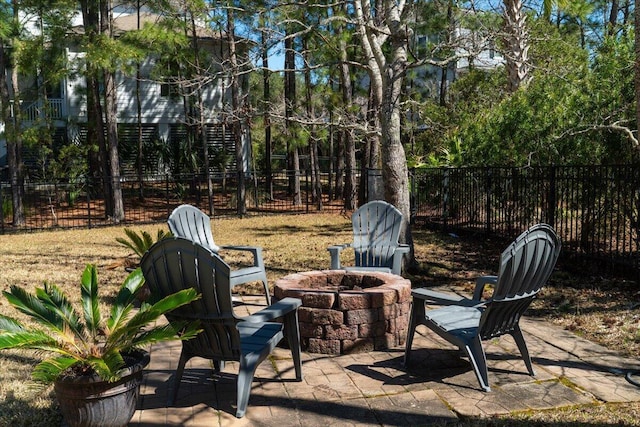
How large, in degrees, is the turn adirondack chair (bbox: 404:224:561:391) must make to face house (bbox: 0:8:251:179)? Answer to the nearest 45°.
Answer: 0° — it already faces it

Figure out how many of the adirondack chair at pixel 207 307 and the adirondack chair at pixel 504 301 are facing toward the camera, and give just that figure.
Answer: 0

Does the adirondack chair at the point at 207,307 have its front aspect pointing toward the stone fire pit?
yes

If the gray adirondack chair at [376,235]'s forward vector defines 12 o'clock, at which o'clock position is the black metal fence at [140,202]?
The black metal fence is roughly at 5 o'clock from the gray adirondack chair.

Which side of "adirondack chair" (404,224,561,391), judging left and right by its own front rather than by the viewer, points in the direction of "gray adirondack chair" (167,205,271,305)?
front

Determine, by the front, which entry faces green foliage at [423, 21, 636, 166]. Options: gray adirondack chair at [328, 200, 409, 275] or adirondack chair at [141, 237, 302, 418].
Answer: the adirondack chair

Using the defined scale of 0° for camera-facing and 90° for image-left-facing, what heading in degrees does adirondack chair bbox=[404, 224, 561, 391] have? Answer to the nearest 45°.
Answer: approximately 135°

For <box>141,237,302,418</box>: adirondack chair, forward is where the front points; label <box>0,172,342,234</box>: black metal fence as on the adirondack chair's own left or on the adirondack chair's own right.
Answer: on the adirondack chair's own left

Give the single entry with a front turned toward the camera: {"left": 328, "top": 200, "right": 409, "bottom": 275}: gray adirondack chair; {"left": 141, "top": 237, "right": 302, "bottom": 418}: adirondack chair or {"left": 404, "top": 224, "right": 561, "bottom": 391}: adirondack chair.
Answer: the gray adirondack chair

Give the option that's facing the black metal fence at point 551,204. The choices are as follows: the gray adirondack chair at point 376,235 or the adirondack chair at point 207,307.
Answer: the adirondack chair

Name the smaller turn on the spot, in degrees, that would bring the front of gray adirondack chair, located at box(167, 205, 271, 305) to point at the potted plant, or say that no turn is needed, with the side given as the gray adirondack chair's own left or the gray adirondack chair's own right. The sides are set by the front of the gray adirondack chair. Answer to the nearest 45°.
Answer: approximately 45° to the gray adirondack chair's own right

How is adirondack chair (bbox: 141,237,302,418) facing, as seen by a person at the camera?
facing away from the viewer and to the right of the viewer

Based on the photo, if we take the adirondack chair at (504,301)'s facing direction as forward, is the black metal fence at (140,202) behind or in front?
in front

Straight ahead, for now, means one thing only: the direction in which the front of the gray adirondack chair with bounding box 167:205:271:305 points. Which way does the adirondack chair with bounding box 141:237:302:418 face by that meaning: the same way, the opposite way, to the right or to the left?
to the left

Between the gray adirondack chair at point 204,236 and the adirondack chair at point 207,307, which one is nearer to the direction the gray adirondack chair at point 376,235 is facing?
the adirondack chair

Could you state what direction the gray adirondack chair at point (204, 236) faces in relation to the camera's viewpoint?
facing the viewer and to the right of the viewer

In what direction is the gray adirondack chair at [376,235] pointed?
toward the camera
